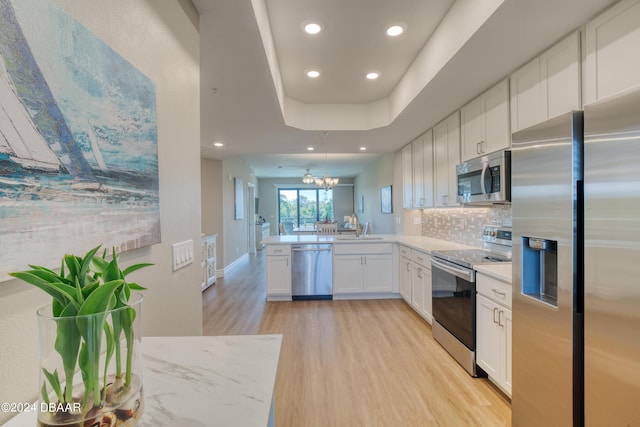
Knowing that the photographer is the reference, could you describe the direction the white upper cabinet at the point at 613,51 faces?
facing the viewer and to the left of the viewer

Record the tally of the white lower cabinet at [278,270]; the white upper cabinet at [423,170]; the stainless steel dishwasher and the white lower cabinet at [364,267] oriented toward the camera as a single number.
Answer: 3

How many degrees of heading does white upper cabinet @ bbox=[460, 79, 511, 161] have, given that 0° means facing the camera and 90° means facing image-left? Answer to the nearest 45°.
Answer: approximately 45°

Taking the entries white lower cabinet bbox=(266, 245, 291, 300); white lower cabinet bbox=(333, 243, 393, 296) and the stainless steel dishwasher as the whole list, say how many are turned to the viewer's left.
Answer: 0

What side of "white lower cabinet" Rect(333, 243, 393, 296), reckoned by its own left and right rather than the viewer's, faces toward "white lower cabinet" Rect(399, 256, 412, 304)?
left

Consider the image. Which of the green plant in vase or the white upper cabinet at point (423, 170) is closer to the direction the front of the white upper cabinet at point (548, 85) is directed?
the green plant in vase

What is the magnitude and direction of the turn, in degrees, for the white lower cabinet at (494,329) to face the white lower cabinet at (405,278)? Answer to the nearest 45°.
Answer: approximately 90° to its right

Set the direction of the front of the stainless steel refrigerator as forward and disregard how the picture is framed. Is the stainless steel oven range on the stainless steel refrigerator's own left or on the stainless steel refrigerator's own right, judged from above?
on the stainless steel refrigerator's own right

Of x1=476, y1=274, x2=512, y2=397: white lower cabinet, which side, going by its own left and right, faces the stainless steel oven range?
right

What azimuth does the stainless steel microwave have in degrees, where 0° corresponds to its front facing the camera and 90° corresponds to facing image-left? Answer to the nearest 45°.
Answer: approximately 45°

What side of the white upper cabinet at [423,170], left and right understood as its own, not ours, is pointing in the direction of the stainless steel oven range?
left

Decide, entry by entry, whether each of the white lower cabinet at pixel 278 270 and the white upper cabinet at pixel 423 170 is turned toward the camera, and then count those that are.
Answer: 1

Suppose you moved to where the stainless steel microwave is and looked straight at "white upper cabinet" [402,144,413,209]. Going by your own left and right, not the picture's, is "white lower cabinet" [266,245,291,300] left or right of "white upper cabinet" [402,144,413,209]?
left

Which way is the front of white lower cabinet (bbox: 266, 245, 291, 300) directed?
toward the camera
